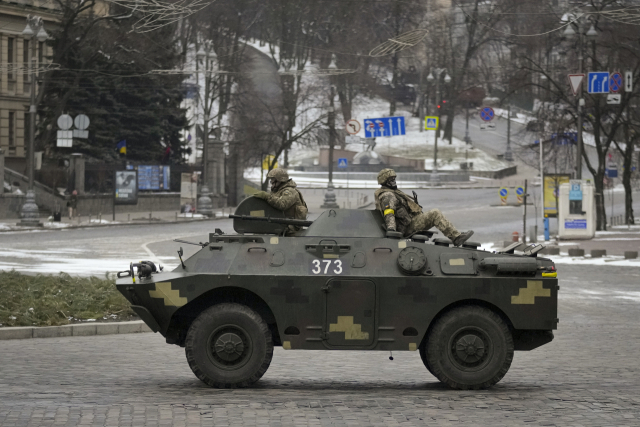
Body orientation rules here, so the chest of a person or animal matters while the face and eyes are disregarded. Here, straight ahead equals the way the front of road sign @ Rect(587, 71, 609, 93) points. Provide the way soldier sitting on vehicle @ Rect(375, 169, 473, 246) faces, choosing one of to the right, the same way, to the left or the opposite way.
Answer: to the left

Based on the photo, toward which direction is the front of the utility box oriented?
toward the camera

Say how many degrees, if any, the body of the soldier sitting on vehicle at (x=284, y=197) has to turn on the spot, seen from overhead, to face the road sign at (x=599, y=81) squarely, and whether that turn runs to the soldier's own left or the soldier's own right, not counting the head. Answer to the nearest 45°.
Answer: approximately 135° to the soldier's own right

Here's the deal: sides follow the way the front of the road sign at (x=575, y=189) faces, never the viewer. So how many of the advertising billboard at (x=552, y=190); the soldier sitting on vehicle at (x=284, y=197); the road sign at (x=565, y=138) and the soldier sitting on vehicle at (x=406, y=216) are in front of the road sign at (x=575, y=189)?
2

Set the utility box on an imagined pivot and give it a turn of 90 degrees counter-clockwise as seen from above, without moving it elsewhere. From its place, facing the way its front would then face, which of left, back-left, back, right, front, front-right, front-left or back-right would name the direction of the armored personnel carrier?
right

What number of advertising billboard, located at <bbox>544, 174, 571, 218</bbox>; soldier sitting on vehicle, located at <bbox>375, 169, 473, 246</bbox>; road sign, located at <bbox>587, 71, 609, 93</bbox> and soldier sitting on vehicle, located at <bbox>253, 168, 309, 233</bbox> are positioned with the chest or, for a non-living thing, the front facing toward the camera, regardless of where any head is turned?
2

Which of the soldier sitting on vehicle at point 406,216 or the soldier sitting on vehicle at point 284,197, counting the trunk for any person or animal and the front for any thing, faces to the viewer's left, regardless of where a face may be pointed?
the soldier sitting on vehicle at point 284,197

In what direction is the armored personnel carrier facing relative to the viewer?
to the viewer's left

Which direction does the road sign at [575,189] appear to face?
toward the camera

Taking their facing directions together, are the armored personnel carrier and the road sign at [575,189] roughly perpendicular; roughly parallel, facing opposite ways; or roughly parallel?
roughly perpendicular

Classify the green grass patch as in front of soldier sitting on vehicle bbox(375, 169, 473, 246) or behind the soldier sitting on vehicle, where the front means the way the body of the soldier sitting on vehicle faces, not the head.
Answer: behind

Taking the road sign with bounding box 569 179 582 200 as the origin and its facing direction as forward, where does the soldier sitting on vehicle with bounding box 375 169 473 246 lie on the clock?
The soldier sitting on vehicle is roughly at 12 o'clock from the road sign.

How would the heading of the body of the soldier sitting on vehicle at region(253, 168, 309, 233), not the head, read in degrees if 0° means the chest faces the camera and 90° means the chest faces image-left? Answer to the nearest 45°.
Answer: approximately 90°

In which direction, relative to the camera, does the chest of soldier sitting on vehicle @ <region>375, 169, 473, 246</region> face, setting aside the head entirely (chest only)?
to the viewer's right
